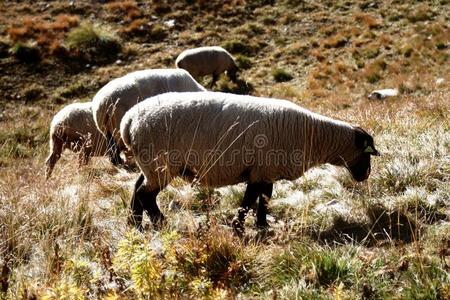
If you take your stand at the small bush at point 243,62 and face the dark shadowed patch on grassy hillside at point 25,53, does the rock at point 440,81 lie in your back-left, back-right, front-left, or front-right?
back-left

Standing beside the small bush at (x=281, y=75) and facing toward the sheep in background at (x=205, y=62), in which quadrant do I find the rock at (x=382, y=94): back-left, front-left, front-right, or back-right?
back-left

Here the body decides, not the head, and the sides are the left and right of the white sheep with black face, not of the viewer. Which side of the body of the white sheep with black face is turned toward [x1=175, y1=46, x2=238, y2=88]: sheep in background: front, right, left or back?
left

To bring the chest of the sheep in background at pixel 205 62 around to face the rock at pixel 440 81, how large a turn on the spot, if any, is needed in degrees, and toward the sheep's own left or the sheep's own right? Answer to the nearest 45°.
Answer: approximately 45° to the sheep's own right

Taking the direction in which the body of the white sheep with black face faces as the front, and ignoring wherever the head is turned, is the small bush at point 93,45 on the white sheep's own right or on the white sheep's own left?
on the white sheep's own left

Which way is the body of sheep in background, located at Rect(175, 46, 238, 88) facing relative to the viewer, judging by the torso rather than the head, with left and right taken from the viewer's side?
facing to the right of the viewer

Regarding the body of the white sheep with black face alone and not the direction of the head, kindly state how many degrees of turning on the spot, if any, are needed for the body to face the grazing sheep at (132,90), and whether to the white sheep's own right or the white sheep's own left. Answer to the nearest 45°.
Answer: approximately 135° to the white sheep's own left

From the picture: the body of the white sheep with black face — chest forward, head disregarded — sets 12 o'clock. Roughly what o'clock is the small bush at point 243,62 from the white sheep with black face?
The small bush is roughly at 9 o'clock from the white sheep with black face.

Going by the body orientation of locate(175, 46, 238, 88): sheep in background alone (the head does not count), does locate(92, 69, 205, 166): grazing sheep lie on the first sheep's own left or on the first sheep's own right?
on the first sheep's own right

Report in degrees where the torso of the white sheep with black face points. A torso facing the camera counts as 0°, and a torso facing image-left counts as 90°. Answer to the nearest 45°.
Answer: approximately 270°
